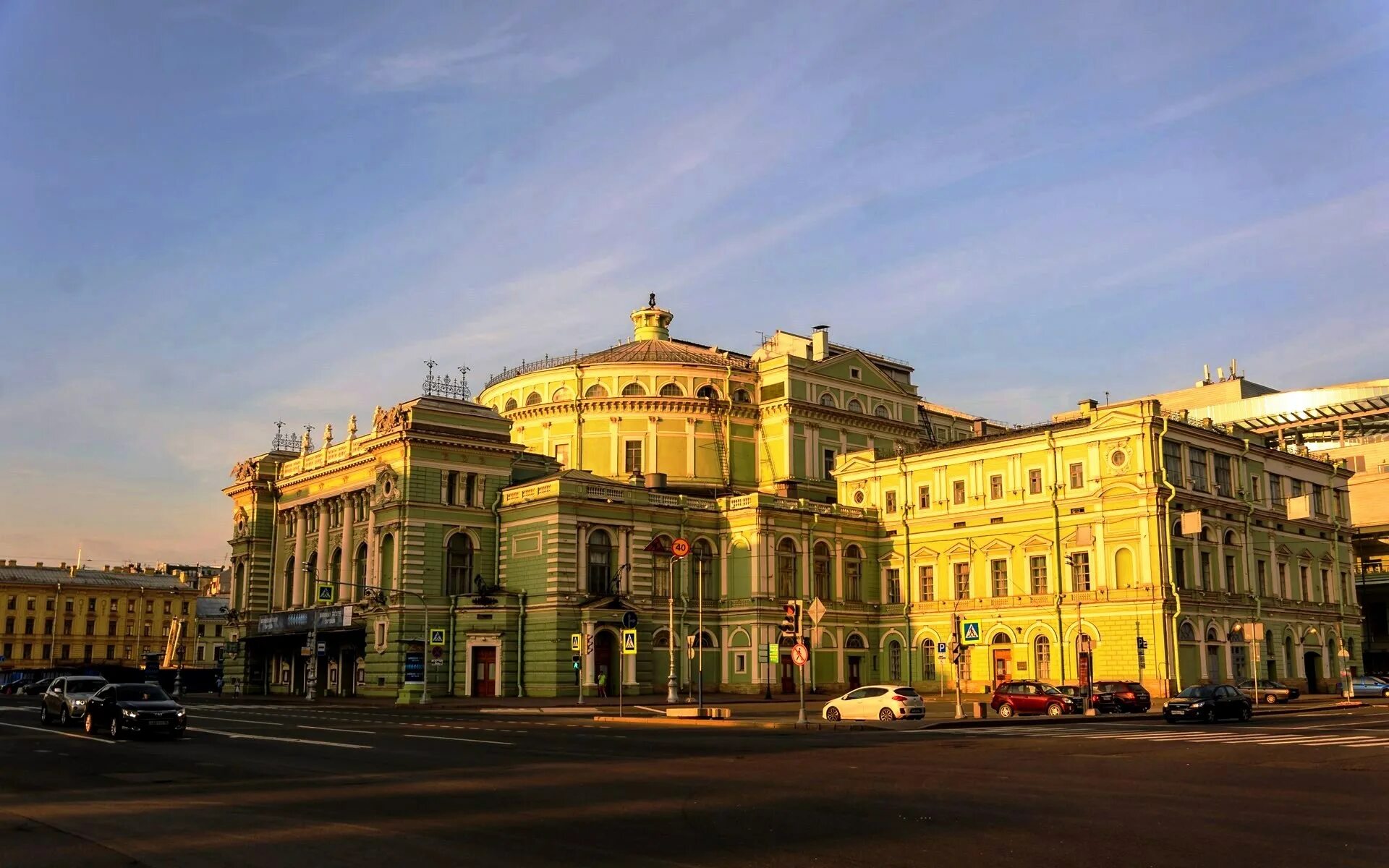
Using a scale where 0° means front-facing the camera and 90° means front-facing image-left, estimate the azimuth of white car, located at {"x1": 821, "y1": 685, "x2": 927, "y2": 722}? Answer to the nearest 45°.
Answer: approximately 135°

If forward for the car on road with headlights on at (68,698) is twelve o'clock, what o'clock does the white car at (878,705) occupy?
The white car is roughly at 11 o'clock from the car on road with headlights on.

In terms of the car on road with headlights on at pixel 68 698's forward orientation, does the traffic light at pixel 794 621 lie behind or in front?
in front

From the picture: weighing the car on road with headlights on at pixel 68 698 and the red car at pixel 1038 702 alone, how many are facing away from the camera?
0

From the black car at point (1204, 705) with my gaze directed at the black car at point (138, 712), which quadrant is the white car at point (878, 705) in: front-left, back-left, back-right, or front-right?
front-right

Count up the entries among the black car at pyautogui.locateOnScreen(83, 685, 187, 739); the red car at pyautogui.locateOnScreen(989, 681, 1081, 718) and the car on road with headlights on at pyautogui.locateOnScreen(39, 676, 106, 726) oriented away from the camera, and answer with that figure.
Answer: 0

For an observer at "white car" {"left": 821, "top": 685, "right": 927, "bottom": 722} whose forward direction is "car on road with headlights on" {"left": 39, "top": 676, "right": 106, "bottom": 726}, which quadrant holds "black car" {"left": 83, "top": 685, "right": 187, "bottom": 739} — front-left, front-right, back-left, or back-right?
front-left

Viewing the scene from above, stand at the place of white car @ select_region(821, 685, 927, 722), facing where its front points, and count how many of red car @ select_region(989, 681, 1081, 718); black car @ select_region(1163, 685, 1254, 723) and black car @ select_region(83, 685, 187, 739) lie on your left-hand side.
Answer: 1

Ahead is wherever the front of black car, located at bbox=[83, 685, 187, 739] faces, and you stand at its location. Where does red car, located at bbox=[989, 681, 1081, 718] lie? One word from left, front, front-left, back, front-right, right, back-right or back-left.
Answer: front-left
